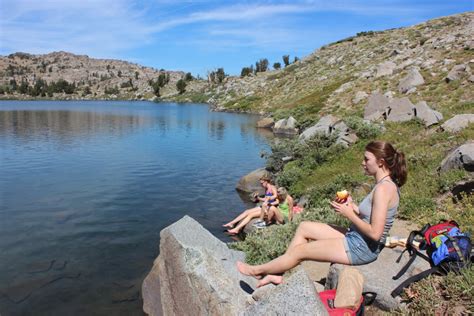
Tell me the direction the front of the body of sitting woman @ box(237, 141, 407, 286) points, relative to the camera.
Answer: to the viewer's left

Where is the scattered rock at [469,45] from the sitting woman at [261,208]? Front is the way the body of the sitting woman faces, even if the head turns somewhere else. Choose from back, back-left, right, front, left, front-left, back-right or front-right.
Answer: back

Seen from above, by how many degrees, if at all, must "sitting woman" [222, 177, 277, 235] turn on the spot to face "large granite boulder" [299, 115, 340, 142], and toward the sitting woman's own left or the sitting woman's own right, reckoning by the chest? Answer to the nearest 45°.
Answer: approximately 135° to the sitting woman's own right

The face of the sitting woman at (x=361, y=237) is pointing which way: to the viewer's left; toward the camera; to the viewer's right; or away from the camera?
to the viewer's left

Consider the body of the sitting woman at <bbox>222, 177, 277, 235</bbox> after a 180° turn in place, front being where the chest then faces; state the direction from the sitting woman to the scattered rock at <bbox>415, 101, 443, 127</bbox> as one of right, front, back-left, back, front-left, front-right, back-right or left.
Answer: front

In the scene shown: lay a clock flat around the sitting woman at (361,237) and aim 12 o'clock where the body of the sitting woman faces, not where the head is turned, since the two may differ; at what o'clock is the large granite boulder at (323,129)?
The large granite boulder is roughly at 3 o'clock from the sitting woman.

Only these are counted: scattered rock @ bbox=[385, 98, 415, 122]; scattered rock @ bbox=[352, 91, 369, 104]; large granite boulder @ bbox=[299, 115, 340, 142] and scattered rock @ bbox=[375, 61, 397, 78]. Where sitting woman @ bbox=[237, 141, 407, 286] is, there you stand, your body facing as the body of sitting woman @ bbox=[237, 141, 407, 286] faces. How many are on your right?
4

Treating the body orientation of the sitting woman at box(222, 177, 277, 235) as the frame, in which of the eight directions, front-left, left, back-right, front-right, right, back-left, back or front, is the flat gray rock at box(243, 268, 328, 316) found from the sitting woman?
front-left

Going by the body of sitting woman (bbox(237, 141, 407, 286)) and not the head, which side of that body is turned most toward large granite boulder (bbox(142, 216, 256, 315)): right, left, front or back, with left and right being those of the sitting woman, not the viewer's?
front

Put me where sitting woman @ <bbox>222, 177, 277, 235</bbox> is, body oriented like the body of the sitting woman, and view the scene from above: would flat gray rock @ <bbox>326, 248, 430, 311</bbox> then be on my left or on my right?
on my left

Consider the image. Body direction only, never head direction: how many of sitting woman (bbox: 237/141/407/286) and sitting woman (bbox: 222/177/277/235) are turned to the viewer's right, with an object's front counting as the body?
0

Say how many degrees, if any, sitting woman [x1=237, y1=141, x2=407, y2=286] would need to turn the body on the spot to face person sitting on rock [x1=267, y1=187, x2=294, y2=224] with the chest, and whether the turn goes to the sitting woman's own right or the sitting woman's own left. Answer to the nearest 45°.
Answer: approximately 90° to the sitting woman's own right

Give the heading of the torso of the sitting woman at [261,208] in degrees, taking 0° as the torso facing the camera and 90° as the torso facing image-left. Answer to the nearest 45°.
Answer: approximately 45°
